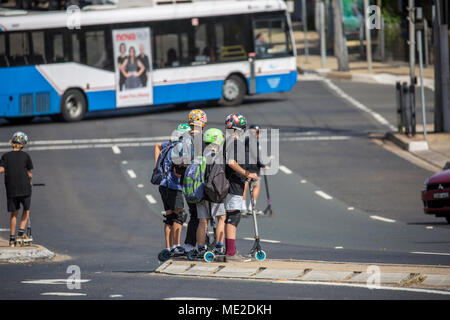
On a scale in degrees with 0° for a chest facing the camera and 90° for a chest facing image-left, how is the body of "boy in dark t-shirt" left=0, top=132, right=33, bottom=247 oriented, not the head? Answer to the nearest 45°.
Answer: approximately 180°

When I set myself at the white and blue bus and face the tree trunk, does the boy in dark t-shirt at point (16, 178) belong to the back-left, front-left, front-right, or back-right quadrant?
back-right

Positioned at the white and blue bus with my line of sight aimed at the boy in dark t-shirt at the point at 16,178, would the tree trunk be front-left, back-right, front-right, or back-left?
back-left

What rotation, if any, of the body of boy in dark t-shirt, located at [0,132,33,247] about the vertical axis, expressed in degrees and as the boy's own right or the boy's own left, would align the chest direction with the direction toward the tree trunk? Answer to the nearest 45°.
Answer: approximately 45° to the boy's own right

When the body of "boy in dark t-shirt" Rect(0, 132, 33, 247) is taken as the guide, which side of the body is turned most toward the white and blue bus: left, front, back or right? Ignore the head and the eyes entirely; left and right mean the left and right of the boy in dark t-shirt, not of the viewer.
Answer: front
